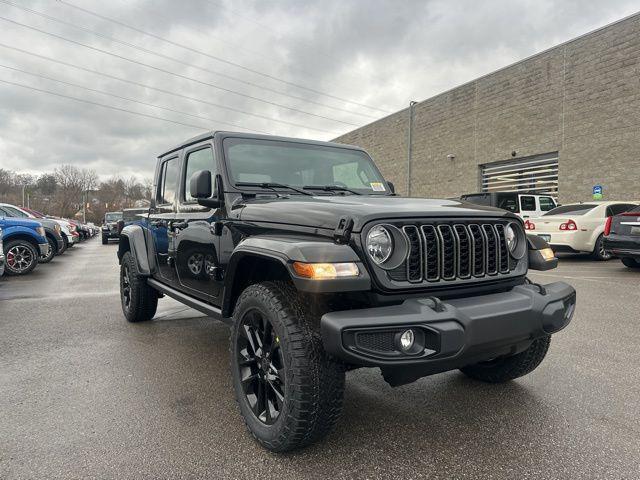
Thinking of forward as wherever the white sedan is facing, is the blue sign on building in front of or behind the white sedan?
in front

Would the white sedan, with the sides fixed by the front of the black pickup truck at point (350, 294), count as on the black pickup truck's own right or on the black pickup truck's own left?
on the black pickup truck's own left

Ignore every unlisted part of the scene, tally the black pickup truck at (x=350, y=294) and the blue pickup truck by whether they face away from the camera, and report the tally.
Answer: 0

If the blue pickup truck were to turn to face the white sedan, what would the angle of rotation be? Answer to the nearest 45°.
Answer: approximately 45° to its right

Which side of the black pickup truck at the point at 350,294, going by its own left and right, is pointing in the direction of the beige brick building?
left

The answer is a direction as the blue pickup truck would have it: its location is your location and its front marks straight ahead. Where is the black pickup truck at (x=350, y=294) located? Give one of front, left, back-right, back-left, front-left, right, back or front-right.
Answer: right

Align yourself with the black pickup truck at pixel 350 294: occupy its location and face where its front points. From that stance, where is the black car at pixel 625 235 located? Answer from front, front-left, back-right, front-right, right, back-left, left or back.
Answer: left

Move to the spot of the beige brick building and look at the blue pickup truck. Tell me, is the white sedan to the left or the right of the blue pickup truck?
left

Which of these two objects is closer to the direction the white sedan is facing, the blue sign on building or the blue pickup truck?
the blue sign on building

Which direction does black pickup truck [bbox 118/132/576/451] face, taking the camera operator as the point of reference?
facing the viewer and to the right of the viewer

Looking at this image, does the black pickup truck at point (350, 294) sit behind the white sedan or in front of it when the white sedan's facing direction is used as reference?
behind

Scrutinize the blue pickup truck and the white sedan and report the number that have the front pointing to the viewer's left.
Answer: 0

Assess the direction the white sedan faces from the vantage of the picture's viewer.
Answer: facing away from the viewer and to the right of the viewer

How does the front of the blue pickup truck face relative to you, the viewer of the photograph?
facing to the right of the viewer
